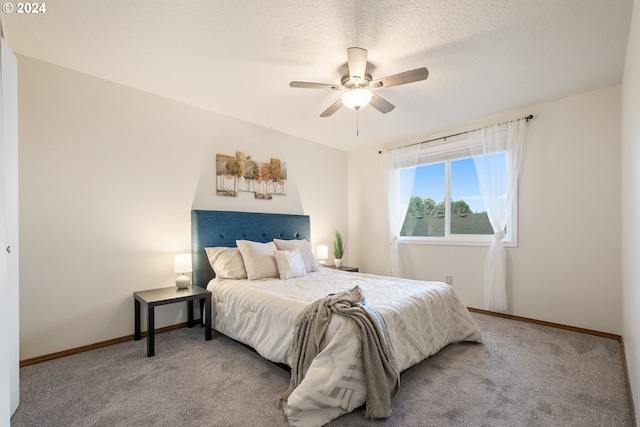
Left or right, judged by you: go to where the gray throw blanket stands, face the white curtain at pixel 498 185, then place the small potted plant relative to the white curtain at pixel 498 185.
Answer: left

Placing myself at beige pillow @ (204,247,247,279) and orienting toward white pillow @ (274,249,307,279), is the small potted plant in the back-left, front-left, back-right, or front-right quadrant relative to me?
front-left

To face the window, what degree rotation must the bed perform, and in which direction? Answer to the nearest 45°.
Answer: approximately 90° to its left

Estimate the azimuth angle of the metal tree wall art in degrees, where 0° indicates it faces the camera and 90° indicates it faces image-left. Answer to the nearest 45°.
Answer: approximately 315°

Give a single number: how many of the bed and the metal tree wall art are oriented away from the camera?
0

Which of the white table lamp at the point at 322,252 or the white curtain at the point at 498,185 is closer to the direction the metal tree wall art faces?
the white curtain

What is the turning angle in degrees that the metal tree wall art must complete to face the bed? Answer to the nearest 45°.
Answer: approximately 45° to its right

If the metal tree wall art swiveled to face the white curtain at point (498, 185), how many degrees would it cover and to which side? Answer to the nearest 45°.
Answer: approximately 45° to its left

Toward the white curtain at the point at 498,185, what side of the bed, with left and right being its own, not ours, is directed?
left

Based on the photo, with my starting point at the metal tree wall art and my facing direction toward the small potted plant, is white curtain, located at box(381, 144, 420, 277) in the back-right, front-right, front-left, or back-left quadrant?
front-right

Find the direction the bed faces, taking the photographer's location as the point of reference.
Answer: facing the viewer and to the right of the viewer

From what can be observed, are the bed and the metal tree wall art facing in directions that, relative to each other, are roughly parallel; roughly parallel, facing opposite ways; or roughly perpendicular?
roughly parallel

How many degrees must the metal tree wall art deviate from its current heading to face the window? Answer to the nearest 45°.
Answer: approximately 45° to its left

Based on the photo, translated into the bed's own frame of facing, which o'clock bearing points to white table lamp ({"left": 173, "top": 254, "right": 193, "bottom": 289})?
The white table lamp is roughly at 5 o'clock from the bed.
